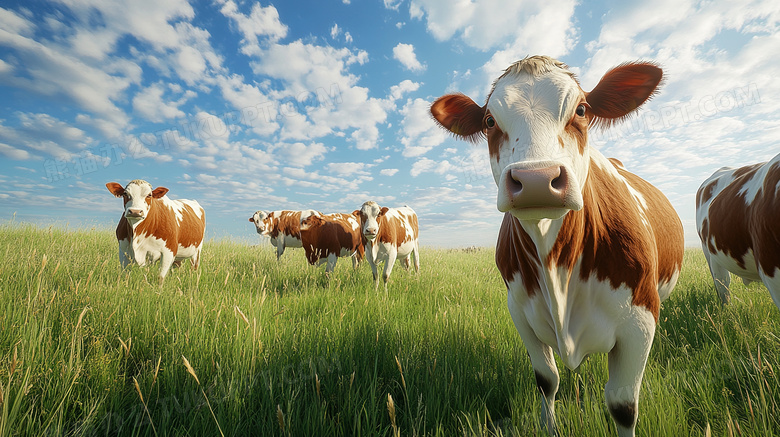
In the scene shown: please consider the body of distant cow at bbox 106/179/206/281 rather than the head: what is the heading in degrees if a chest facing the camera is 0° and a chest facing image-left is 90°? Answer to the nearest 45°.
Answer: approximately 45°

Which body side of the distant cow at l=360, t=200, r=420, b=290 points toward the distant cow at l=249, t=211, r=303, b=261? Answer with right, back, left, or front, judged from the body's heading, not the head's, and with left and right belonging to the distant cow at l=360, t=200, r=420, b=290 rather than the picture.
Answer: right

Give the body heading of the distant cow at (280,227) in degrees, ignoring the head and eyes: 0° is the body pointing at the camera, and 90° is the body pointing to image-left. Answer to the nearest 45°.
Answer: approximately 90°

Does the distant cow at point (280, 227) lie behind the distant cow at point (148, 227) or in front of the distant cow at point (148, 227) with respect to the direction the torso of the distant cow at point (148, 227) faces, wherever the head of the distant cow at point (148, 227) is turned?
behind

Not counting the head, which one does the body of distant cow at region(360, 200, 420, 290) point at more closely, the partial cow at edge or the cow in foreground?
the cow in foreground

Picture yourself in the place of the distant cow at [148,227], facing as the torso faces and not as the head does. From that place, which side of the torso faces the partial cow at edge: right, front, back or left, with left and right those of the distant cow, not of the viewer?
left

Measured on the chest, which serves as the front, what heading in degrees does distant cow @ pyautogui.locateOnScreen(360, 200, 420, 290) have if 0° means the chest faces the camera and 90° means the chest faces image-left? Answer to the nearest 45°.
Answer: approximately 45°

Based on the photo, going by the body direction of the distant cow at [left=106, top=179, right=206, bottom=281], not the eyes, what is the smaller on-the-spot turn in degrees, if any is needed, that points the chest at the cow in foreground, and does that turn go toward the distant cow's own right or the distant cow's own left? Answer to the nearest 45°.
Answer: approximately 45° to the distant cow's own left

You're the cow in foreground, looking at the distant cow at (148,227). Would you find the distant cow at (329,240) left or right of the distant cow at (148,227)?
right
